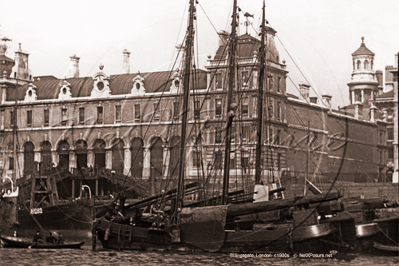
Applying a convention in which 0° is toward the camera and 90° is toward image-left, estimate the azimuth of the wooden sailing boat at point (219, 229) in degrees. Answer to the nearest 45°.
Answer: approximately 90°
